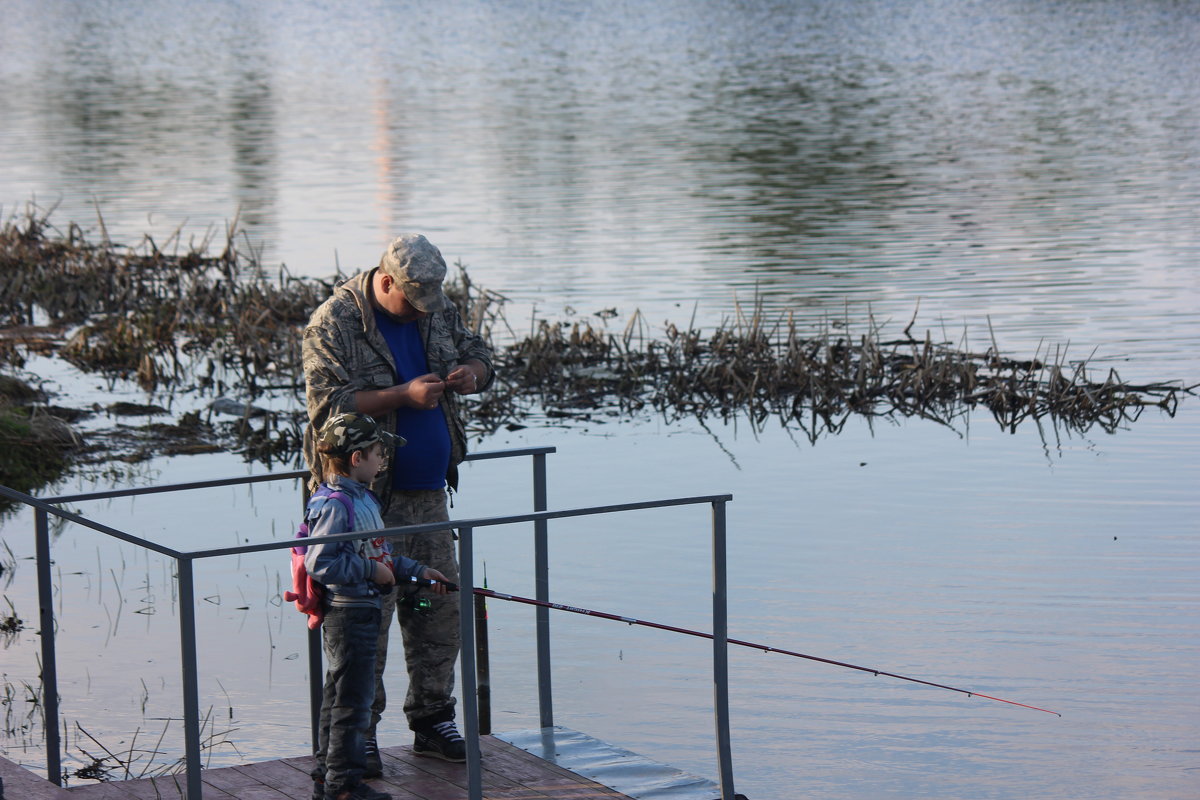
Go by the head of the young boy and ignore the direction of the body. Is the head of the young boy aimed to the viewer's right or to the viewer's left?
to the viewer's right

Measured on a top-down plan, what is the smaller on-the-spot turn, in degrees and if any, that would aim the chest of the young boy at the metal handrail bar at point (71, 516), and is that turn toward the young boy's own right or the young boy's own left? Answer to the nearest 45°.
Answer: approximately 180°

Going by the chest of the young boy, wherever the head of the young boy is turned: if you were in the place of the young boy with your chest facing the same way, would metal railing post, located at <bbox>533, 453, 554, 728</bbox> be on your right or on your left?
on your left

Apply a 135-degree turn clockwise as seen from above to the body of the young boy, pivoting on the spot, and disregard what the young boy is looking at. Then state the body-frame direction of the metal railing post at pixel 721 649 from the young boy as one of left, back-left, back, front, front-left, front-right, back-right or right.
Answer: back-left

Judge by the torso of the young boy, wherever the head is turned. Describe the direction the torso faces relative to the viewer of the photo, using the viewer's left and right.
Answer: facing to the right of the viewer

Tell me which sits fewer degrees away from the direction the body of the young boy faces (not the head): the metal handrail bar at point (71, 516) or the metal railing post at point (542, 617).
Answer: the metal railing post
